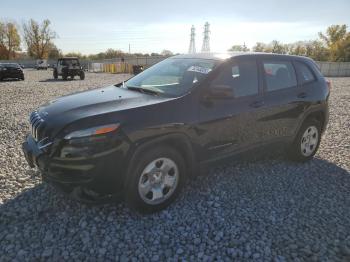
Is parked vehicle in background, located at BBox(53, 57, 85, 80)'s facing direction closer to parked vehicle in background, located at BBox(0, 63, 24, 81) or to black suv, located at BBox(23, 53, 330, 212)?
the black suv

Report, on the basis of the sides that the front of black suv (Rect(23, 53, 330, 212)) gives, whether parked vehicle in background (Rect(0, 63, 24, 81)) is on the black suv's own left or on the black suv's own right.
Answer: on the black suv's own right

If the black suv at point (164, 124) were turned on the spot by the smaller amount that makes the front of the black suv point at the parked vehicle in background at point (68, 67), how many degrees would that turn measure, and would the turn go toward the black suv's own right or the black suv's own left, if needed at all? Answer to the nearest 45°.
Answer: approximately 135° to the black suv's own right

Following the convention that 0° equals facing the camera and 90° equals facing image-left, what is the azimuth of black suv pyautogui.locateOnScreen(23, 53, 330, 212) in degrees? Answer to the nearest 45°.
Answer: approximately 45°

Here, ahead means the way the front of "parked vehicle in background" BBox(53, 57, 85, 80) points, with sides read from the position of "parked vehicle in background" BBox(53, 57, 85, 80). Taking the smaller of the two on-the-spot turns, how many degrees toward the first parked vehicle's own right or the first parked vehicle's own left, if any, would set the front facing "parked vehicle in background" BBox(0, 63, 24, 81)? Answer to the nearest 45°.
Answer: approximately 45° to the first parked vehicle's own right
